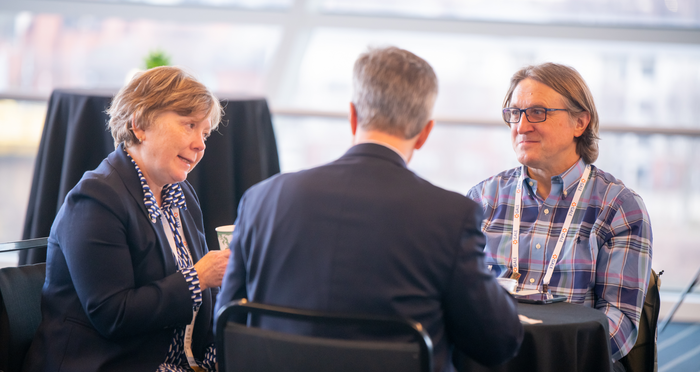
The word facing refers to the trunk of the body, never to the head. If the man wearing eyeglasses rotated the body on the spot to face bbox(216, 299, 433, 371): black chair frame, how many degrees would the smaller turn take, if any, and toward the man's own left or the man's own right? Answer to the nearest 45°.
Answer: approximately 45° to the man's own left

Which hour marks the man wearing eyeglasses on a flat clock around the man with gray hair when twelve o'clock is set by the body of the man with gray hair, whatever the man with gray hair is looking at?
The man wearing eyeglasses is roughly at 1 o'clock from the man with gray hair.

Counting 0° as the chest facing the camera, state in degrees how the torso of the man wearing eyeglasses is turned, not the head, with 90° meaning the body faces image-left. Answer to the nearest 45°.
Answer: approximately 45°

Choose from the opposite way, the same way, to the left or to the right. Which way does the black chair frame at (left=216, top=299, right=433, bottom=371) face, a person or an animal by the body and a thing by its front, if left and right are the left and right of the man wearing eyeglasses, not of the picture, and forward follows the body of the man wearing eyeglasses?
the opposite way

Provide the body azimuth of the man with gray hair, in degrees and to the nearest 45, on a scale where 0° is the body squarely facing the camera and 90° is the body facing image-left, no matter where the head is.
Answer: approximately 180°

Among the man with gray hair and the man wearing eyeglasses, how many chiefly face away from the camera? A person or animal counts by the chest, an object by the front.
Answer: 1

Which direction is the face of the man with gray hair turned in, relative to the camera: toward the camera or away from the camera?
away from the camera

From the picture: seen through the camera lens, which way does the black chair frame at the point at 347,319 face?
facing away from the viewer and to the right of the viewer

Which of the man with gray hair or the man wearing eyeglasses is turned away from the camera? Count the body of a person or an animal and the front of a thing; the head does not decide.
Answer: the man with gray hair
